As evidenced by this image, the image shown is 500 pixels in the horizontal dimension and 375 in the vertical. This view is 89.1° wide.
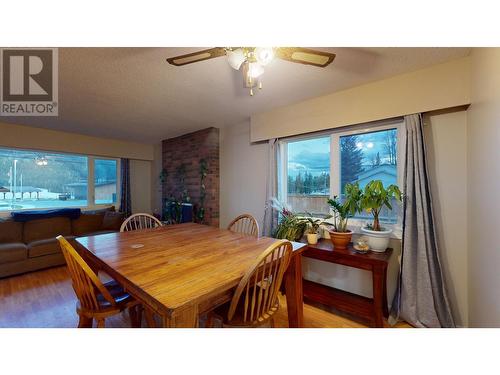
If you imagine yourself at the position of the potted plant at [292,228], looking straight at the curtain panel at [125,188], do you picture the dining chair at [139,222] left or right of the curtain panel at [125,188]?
left

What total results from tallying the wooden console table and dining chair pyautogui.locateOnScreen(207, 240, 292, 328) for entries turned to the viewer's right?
0

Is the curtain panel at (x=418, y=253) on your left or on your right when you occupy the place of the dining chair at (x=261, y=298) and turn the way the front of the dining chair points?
on your right

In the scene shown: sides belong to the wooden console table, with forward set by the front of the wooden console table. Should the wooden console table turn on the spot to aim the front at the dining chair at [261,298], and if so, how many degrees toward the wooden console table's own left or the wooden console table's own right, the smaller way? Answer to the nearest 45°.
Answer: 0° — it already faces it

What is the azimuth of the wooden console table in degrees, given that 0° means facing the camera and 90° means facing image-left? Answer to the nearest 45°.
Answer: approximately 45°

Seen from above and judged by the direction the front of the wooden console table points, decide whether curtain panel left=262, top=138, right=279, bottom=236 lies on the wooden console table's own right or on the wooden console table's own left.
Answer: on the wooden console table's own right

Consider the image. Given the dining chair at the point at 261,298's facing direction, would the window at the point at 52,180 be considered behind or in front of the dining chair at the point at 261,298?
in front

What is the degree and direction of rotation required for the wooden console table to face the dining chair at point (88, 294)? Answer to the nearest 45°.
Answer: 0° — it already faces it

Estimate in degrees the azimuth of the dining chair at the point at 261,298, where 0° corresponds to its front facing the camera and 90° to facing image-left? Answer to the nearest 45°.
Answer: approximately 135°

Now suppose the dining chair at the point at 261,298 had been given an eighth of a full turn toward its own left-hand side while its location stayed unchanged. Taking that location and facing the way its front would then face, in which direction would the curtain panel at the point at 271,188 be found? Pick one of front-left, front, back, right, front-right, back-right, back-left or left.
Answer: right

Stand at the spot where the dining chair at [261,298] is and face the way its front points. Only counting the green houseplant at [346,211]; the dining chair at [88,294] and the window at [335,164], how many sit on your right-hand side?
2

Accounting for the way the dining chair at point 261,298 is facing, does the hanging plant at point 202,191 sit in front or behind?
in front

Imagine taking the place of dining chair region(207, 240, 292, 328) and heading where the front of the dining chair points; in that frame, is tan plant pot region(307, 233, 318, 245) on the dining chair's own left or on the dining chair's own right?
on the dining chair's own right
